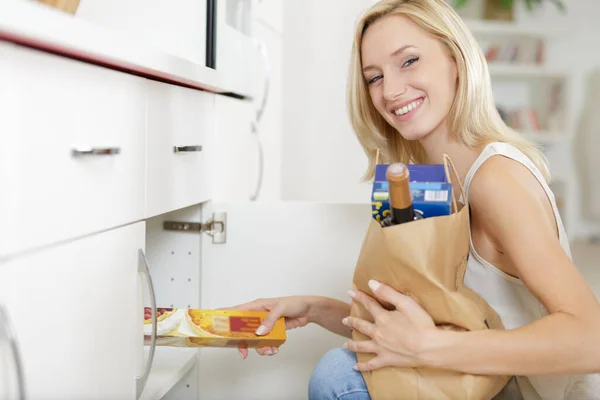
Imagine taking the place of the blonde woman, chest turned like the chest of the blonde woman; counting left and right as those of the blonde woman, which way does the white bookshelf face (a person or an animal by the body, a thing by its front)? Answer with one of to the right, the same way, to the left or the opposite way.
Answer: to the left

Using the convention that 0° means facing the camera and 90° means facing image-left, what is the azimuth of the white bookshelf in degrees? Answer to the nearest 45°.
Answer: approximately 0°

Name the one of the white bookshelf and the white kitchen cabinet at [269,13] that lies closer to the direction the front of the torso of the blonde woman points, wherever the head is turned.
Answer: the white kitchen cabinet

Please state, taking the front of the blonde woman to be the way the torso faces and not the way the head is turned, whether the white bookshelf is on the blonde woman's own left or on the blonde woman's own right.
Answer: on the blonde woman's own right

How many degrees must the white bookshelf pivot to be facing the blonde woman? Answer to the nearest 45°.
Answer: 0° — it already faces them

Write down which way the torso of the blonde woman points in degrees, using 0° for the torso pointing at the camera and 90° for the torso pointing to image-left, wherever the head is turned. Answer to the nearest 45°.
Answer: approximately 90°

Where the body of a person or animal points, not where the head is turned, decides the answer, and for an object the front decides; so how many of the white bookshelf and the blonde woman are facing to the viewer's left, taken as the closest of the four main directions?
1

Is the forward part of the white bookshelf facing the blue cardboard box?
yes

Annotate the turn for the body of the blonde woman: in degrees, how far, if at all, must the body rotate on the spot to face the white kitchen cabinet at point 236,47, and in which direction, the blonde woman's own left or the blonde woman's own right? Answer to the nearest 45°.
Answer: approximately 45° to the blonde woman's own right

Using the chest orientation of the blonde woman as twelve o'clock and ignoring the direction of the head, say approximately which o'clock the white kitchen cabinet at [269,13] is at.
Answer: The white kitchen cabinet is roughly at 2 o'clock from the blonde woman.
